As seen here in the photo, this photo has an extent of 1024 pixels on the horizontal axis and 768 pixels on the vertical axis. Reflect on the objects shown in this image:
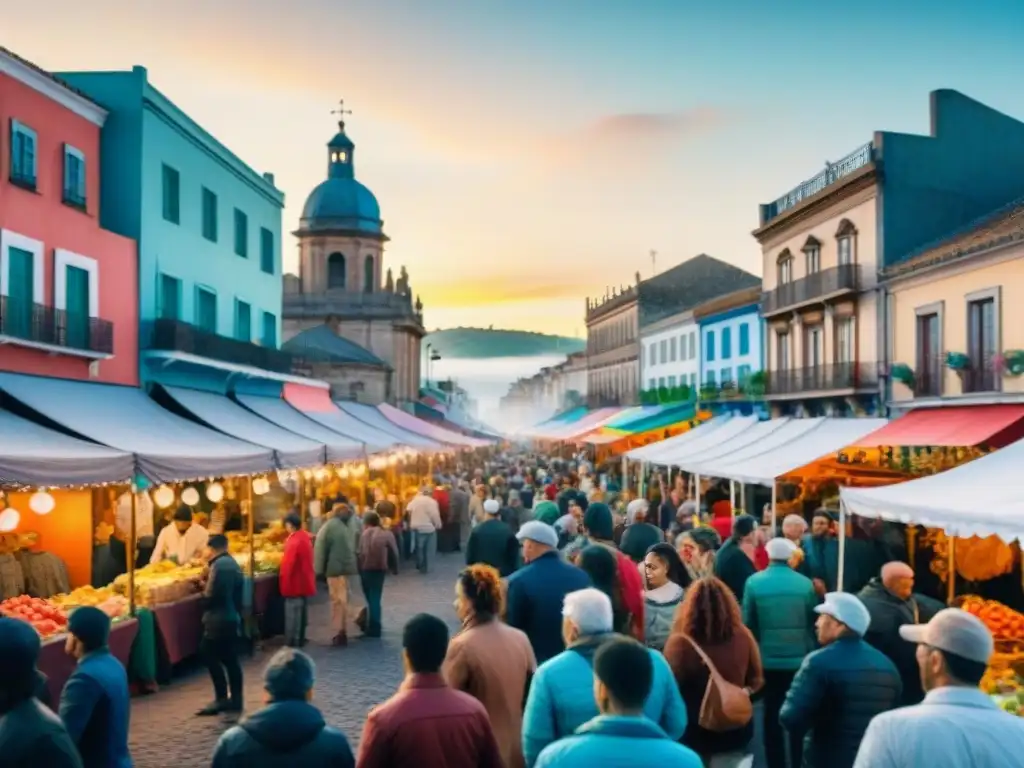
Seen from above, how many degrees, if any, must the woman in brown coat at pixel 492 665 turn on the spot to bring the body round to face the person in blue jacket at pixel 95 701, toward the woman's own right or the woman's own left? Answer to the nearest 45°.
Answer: approximately 45° to the woman's own left

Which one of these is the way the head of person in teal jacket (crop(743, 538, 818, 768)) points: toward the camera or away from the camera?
away from the camera

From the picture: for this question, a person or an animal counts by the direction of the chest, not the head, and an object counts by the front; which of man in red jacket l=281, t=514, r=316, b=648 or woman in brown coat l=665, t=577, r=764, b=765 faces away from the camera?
the woman in brown coat

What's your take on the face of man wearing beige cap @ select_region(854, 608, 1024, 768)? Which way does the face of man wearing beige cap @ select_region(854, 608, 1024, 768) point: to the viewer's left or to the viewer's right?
to the viewer's left

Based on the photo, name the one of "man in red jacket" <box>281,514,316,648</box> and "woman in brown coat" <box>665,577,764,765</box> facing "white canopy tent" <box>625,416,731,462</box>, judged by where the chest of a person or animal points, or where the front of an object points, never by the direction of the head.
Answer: the woman in brown coat

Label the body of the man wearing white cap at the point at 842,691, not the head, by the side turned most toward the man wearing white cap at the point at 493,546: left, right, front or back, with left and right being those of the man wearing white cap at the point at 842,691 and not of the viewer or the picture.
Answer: front

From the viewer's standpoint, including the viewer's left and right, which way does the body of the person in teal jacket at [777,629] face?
facing away from the viewer

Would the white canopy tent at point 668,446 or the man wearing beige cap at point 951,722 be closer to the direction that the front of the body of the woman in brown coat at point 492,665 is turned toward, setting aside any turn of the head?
the white canopy tent

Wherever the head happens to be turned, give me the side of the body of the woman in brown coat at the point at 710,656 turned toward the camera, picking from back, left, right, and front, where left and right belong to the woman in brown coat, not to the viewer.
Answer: back

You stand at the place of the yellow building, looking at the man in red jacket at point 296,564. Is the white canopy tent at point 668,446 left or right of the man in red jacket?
right

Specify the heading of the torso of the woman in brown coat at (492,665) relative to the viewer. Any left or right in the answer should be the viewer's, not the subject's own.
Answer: facing away from the viewer and to the left of the viewer

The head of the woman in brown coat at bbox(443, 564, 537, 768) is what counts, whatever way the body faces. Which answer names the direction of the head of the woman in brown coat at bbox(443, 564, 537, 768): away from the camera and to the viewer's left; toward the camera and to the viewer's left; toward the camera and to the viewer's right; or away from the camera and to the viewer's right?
away from the camera and to the viewer's left

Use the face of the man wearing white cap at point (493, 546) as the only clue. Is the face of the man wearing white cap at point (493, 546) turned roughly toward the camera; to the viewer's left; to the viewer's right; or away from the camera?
away from the camera

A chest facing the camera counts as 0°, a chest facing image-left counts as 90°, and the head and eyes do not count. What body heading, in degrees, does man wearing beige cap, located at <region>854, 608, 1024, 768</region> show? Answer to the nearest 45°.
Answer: approximately 135°

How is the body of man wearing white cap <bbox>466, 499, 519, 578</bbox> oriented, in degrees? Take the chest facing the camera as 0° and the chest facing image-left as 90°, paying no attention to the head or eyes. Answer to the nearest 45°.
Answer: approximately 180°

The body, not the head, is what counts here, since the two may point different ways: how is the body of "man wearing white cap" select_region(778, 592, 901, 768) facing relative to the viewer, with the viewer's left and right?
facing away from the viewer and to the left of the viewer

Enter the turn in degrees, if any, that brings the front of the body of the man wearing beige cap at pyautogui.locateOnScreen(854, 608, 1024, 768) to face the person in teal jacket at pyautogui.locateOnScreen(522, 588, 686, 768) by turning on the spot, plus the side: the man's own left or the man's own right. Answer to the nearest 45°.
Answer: approximately 45° to the man's own left

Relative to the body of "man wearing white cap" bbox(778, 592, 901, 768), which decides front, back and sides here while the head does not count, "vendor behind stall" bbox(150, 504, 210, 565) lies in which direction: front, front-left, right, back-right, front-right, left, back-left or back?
front

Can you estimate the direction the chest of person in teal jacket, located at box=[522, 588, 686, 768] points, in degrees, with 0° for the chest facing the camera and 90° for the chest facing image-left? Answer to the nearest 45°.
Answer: approximately 135°
